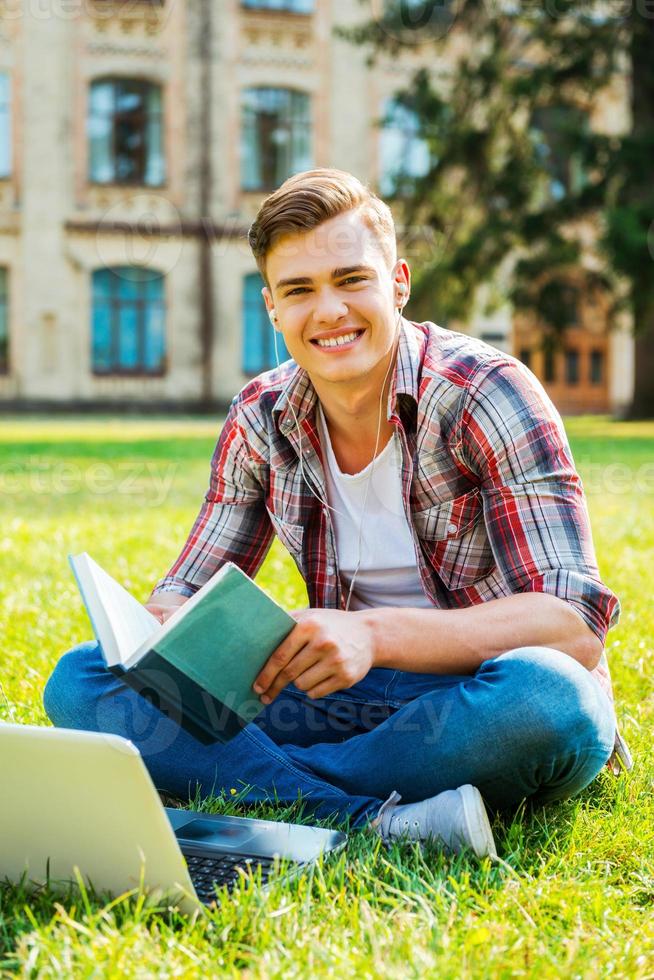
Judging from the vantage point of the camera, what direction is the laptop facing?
facing away from the viewer and to the right of the viewer

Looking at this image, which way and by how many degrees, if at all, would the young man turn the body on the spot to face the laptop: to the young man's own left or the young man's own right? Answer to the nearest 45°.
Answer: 0° — they already face it

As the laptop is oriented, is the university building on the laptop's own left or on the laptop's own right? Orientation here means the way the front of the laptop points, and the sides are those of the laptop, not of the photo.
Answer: on the laptop's own left

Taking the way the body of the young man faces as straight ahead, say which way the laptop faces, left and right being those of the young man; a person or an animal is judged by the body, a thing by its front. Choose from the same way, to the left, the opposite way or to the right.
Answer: the opposite way

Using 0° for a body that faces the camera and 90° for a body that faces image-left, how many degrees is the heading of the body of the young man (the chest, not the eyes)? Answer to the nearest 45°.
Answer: approximately 45°

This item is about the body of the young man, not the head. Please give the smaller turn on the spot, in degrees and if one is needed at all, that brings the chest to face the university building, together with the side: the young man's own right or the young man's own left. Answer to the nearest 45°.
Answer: approximately 135° to the young man's own right

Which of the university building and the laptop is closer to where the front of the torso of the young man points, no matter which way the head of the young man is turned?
the laptop

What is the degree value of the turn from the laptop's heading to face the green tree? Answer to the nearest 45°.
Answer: approximately 45° to its left
